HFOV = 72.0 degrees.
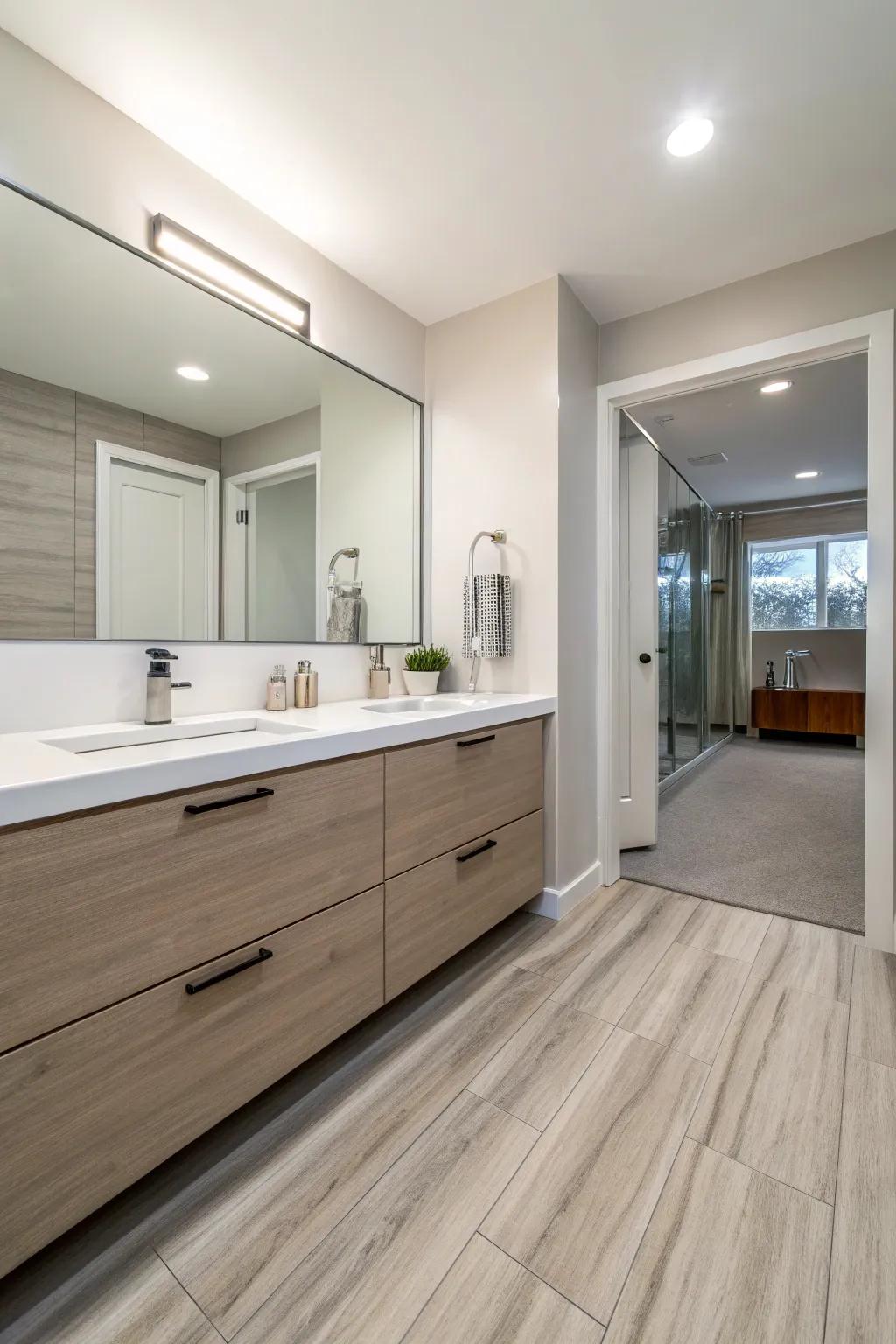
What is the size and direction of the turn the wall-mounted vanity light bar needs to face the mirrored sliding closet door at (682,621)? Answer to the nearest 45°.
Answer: approximately 90° to its left

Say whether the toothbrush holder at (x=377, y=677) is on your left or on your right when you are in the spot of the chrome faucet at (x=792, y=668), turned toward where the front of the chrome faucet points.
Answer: on your right

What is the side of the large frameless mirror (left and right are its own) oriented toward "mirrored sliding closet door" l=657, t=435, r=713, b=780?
left

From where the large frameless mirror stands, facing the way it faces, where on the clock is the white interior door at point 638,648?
The white interior door is roughly at 10 o'clock from the large frameless mirror.

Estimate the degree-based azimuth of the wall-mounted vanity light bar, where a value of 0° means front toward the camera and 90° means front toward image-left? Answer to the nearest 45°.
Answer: approximately 315°

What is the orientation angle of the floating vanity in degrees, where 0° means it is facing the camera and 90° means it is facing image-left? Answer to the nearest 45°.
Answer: approximately 315°
